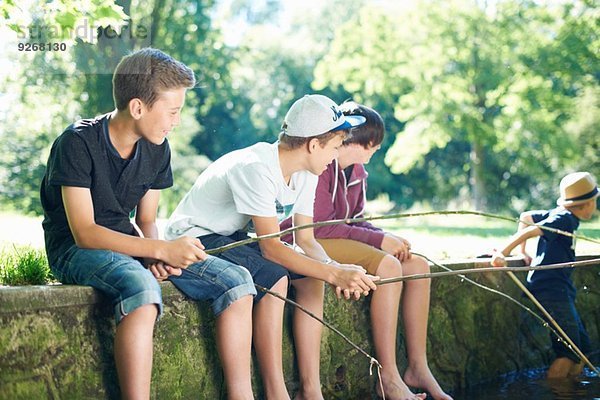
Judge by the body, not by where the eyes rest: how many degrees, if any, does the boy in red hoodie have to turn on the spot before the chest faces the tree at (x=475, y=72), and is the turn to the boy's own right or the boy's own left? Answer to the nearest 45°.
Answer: approximately 135° to the boy's own left

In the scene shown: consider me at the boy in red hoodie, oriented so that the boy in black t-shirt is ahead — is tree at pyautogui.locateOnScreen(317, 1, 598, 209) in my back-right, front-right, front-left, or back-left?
back-right

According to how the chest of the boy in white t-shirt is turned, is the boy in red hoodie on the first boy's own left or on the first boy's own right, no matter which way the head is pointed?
on the first boy's own left

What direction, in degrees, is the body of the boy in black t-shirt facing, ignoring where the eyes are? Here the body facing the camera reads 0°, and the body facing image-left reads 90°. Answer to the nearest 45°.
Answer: approximately 315°

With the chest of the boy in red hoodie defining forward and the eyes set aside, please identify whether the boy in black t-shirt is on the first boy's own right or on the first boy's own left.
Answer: on the first boy's own right

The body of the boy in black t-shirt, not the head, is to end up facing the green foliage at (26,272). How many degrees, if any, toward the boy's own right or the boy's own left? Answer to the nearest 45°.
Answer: approximately 180°
